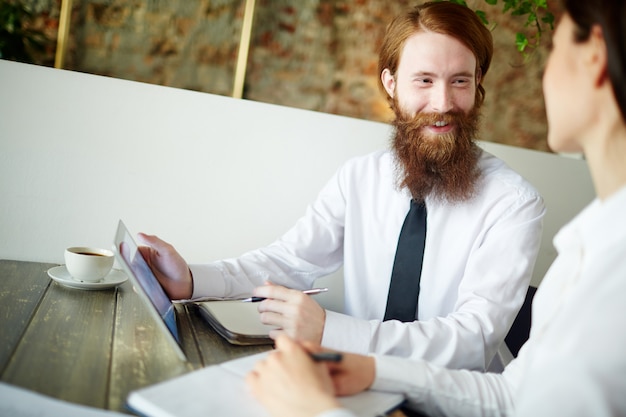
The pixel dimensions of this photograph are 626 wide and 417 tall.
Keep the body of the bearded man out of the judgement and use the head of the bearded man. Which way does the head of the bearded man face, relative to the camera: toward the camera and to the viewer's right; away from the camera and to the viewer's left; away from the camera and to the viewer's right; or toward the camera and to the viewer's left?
toward the camera and to the viewer's right

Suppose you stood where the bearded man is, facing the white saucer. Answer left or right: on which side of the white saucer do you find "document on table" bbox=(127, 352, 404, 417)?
left

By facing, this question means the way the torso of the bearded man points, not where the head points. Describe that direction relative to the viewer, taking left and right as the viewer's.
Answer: facing the viewer and to the left of the viewer

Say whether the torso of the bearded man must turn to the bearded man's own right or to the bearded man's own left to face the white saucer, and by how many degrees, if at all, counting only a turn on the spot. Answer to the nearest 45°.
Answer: approximately 45° to the bearded man's own right

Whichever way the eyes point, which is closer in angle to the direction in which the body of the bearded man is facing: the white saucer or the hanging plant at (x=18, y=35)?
the white saucer

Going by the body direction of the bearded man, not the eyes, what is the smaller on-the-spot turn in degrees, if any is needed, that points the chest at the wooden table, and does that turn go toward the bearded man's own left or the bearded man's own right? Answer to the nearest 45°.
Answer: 0° — they already face it

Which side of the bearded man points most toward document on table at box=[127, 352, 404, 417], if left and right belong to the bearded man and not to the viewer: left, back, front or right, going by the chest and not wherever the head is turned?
front

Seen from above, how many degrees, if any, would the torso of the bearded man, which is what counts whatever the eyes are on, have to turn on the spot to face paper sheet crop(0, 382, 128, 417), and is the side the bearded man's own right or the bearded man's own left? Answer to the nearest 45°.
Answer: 0° — they already face it
